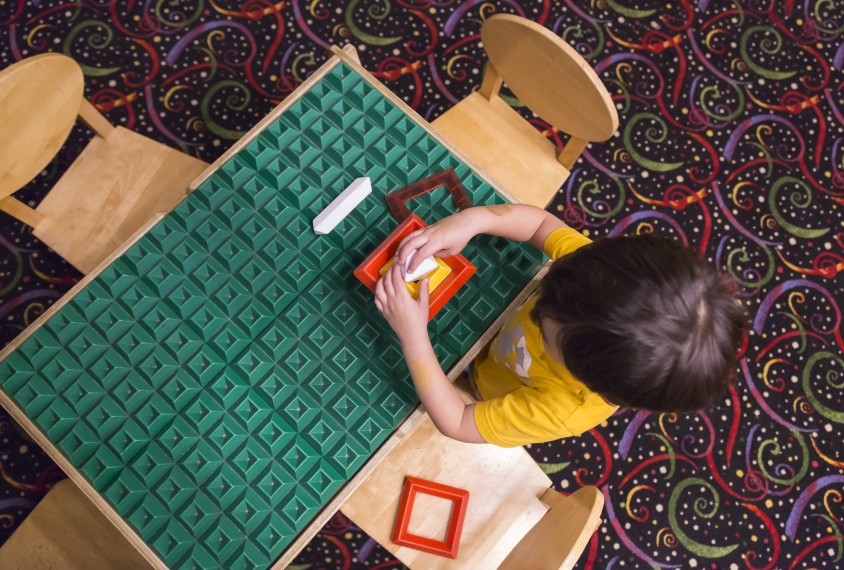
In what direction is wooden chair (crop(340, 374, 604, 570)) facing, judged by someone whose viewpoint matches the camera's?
facing away from the viewer and to the left of the viewer

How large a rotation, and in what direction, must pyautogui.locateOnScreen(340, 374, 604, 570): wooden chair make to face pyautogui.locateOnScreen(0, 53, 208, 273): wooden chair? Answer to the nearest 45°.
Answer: approximately 45° to its left

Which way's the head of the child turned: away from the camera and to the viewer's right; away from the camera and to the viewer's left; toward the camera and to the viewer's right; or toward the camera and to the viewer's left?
away from the camera and to the viewer's left

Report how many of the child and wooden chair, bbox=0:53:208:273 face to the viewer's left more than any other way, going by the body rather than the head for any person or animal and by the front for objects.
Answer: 1

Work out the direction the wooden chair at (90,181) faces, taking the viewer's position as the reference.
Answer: facing the viewer and to the right of the viewer

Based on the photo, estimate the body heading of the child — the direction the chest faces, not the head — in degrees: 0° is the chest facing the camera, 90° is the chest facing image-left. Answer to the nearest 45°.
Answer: approximately 90°

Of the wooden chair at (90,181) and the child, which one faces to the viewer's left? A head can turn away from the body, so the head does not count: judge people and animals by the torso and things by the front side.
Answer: the child

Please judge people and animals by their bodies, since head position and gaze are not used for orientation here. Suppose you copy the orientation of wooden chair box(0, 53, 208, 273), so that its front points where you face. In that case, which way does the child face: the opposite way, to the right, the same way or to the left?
the opposite way
